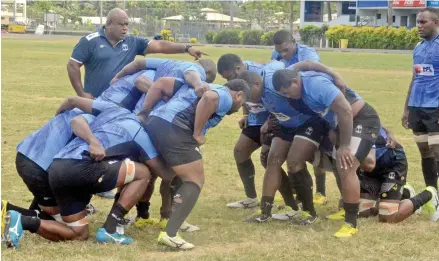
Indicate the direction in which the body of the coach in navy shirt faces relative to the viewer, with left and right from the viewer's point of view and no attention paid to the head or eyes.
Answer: facing the viewer and to the right of the viewer
